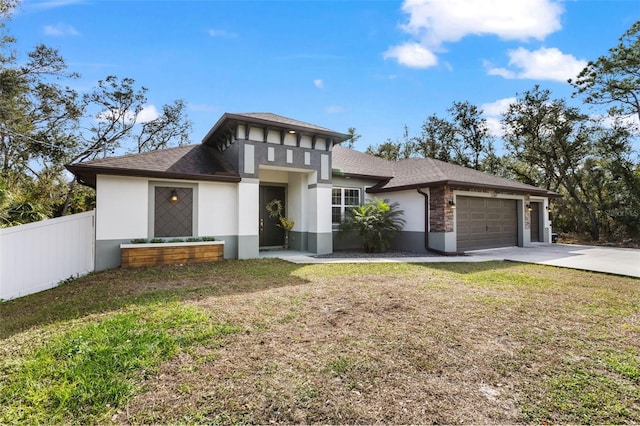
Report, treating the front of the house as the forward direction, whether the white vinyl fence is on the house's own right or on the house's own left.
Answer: on the house's own right

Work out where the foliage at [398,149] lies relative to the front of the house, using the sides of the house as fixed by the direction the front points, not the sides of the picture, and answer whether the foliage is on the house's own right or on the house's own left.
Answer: on the house's own left

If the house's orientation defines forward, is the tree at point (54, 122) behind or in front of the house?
behind

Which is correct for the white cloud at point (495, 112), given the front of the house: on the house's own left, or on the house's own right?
on the house's own left

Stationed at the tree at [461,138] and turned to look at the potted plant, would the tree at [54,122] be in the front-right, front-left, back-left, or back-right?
front-right

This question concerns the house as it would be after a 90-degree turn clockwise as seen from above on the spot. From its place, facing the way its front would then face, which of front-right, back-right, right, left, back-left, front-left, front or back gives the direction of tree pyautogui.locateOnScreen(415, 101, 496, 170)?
back

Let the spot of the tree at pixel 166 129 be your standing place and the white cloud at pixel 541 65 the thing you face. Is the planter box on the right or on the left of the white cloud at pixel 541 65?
right

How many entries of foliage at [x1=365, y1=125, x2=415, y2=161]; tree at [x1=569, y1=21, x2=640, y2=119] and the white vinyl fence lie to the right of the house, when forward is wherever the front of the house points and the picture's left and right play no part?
1

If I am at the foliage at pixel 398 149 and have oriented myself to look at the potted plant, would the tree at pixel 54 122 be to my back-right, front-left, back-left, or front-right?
front-right

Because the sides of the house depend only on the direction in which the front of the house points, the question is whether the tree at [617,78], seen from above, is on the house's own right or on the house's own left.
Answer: on the house's own left
